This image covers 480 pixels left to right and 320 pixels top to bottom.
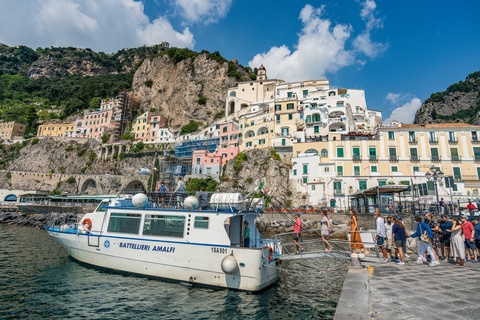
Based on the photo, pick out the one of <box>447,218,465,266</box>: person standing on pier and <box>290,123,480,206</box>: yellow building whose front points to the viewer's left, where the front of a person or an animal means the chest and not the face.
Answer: the person standing on pier

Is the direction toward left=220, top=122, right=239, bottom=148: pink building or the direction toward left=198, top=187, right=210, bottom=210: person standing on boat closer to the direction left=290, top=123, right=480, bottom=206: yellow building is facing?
the person standing on boat

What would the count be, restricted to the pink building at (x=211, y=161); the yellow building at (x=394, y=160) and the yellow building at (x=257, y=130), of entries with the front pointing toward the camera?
3

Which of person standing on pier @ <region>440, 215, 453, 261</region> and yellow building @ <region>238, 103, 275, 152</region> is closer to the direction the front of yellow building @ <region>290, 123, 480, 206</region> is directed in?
the person standing on pier

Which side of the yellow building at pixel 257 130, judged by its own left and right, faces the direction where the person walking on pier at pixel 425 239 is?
front

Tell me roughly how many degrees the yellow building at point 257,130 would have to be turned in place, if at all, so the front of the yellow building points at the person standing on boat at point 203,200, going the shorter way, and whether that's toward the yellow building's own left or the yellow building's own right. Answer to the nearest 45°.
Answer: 0° — it already faces them

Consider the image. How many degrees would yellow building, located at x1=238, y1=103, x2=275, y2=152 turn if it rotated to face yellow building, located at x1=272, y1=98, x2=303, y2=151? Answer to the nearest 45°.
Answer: approximately 45° to its left

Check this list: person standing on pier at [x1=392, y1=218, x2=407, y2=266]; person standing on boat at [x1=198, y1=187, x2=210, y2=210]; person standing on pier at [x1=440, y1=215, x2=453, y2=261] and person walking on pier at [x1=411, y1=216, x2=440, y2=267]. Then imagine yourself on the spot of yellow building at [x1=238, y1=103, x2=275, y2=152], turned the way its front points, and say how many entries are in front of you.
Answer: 4

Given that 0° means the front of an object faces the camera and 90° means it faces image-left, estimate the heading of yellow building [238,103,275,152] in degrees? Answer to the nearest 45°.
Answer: approximately 0°

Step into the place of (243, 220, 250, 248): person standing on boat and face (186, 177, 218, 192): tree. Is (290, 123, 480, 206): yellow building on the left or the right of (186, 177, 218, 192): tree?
right

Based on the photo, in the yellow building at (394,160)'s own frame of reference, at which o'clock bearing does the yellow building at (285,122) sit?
the yellow building at (285,122) is roughly at 3 o'clock from the yellow building at (394,160).

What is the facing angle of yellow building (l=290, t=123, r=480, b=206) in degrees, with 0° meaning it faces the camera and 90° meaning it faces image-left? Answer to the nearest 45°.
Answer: approximately 0°

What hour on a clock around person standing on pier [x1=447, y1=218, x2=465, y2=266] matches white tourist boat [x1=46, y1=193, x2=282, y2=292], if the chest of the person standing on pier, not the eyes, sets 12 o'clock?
The white tourist boat is roughly at 11 o'clock from the person standing on pier.
